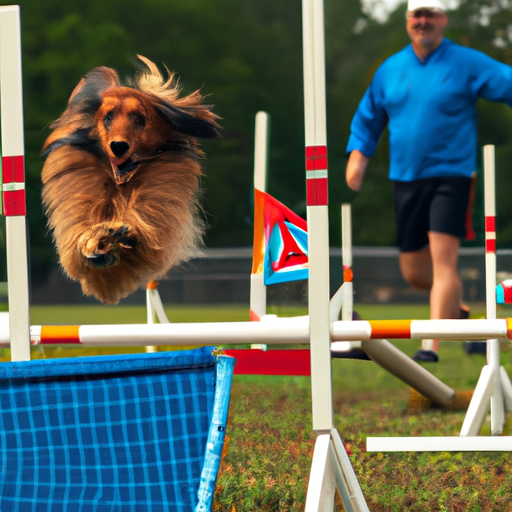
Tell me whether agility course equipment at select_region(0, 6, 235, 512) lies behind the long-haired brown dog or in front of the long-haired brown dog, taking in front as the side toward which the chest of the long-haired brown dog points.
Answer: in front

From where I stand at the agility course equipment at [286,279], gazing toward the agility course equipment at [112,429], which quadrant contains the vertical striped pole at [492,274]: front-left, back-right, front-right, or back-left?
front-left

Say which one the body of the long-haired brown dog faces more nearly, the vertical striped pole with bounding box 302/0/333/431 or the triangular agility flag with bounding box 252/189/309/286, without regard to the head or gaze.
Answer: the vertical striped pole

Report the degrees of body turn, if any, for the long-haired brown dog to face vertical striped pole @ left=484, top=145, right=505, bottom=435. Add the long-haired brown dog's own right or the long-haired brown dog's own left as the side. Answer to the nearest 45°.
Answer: approximately 90° to the long-haired brown dog's own left

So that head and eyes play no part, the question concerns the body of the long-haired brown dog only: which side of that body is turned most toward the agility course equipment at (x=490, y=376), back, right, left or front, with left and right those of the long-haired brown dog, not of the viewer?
left

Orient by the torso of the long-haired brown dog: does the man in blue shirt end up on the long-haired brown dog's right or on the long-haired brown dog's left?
on the long-haired brown dog's left

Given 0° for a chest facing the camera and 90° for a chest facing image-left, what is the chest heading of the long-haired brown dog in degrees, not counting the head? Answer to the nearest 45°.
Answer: approximately 0°

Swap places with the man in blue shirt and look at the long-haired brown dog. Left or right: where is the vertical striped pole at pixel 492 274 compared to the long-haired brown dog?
left
